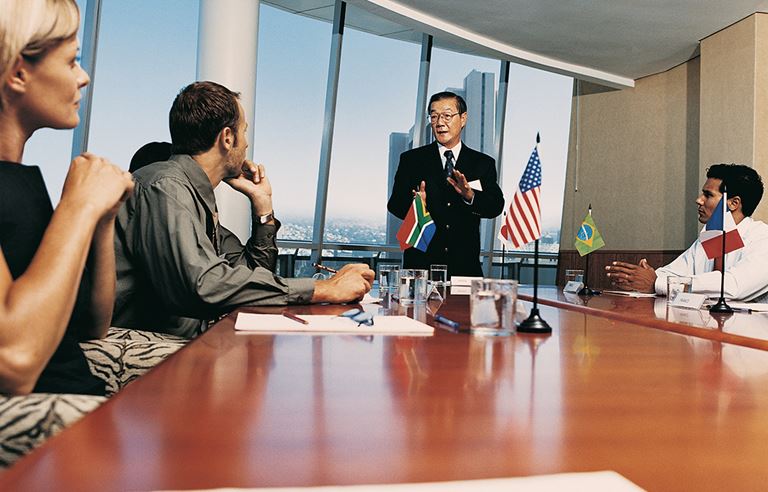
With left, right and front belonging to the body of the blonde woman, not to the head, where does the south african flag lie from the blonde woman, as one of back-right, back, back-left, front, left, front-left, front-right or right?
front-left

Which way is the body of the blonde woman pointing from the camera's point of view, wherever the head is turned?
to the viewer's right

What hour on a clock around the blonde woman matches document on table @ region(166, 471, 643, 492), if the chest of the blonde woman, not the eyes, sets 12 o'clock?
The document on table is roughly at 2 o'clock from the blonde woman.

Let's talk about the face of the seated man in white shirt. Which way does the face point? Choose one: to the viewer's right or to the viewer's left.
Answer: to the viewer's left

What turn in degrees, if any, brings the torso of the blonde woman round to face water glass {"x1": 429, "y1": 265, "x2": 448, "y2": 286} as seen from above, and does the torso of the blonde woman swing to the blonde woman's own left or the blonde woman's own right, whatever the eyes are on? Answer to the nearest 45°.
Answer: approximately 45° to the blonde woman's own left

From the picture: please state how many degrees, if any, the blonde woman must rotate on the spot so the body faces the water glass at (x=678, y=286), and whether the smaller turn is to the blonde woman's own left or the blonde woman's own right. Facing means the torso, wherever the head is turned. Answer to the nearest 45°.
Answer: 0° — they already face it

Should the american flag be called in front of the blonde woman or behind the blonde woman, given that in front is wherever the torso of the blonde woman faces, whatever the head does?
in front
